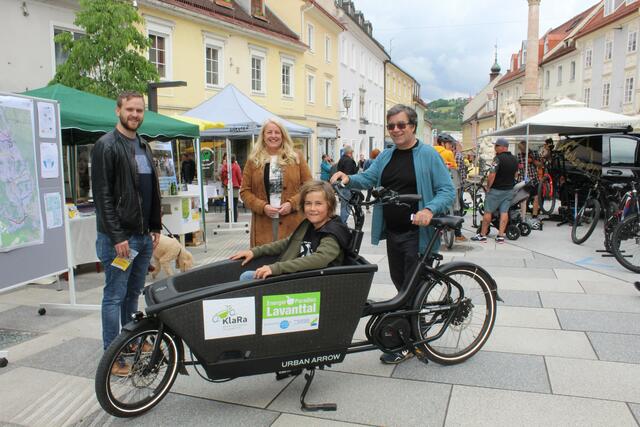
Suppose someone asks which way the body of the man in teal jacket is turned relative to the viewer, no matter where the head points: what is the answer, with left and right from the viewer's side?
facing the viewer and to the left of the viewer

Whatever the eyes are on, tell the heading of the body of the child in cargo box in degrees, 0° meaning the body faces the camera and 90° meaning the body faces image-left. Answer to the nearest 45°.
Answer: approximately 45°

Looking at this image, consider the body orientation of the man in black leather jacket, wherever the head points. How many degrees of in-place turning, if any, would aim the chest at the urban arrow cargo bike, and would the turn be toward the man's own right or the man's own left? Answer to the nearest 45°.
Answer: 0° — they already face it

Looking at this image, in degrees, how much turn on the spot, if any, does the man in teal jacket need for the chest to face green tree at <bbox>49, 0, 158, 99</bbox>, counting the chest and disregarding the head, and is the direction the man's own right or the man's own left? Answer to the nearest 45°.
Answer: approximately 90° to the man's own right

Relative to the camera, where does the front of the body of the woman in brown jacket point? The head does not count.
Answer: toward the camera

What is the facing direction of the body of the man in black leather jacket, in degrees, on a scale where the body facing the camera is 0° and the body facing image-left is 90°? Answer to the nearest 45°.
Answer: approximately 315°

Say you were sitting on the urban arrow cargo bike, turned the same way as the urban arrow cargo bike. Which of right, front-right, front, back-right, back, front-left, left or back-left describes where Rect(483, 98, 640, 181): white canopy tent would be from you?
back

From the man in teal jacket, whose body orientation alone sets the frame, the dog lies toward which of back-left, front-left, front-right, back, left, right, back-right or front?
right

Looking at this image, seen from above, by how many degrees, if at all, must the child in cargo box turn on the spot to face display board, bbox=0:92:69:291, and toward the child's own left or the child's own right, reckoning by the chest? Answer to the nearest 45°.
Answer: approximately 90° to the child's own right

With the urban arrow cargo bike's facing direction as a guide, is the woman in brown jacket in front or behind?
behind

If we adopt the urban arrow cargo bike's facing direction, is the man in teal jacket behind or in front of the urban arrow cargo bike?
behind

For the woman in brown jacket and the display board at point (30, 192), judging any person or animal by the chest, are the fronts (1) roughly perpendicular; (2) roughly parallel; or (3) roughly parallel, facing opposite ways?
roughly perpendicular
